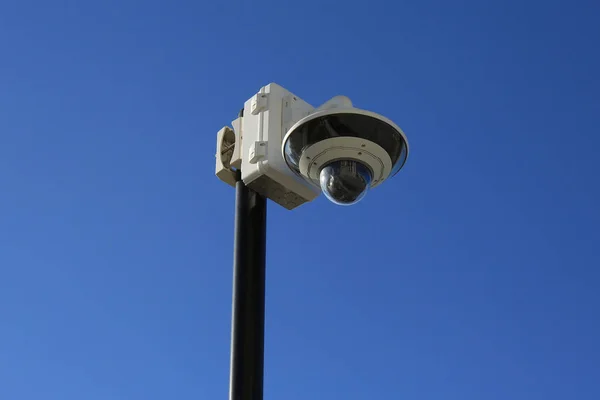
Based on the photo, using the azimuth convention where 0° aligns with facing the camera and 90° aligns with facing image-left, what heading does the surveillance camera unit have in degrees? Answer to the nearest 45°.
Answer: approximately 315°
